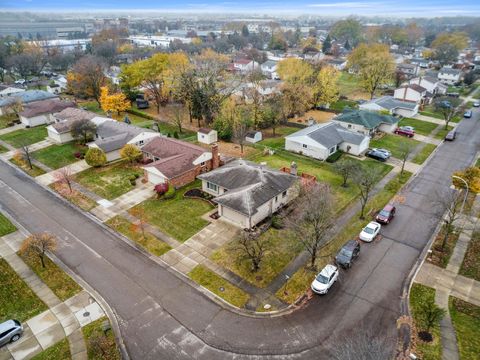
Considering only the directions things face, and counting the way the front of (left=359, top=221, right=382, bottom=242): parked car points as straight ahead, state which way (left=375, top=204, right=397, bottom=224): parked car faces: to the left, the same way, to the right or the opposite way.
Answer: the same way

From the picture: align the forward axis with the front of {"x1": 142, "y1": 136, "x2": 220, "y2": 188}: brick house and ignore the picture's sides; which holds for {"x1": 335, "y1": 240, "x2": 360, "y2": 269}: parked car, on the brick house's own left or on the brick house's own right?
on the brick house's own left

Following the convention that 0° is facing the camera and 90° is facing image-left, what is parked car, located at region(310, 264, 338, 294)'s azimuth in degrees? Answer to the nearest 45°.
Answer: approximately 45°

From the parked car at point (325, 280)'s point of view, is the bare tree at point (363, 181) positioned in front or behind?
behind

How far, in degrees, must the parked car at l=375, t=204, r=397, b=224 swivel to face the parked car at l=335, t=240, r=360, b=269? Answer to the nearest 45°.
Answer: approximately 45° to its left

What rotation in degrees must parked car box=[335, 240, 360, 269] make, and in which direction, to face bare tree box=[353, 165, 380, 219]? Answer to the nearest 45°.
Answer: approximately 135° to its right

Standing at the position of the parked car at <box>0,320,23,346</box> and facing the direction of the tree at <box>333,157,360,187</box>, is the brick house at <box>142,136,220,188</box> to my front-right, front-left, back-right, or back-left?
front-left

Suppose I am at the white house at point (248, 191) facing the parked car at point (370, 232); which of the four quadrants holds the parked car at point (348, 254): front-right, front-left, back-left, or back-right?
front-right

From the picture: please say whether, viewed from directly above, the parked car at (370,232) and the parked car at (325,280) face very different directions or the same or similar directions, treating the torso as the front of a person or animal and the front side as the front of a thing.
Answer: same or similar directions

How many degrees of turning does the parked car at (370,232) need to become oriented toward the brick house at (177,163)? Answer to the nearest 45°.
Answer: approximately 45° to its right

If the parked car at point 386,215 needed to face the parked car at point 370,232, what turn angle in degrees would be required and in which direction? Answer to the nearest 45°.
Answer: approximately 45° to its left

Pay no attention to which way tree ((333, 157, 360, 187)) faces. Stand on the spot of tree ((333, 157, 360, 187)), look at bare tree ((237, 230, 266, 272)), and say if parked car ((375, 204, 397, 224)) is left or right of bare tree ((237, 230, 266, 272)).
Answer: left

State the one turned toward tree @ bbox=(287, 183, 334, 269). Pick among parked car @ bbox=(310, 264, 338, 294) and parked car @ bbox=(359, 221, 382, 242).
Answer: parked car @ bbox=(359, 221, 382, 242)

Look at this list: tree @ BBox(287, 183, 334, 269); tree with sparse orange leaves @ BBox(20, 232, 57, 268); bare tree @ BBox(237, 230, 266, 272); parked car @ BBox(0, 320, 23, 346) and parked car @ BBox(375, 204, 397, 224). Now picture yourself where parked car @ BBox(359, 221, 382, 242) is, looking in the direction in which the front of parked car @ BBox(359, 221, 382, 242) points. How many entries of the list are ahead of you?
4

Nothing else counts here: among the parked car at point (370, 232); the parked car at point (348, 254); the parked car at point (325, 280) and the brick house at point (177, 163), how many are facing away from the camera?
0

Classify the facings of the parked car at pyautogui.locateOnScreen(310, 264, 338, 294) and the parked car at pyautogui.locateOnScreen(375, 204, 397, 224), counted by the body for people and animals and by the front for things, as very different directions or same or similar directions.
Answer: same or similar directions

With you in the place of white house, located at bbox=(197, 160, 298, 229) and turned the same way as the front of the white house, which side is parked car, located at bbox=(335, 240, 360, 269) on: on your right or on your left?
on your left

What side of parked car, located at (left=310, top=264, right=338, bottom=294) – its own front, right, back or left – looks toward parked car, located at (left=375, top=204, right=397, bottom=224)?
back
